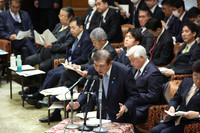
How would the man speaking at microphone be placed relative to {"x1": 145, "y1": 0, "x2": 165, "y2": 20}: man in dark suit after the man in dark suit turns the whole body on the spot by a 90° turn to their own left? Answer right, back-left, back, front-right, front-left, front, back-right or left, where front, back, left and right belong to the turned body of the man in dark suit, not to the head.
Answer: front-right

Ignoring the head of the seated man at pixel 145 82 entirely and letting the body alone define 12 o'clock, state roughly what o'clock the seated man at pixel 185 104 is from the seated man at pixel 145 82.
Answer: the seated man at pixel 185 104 is roughly at 9 o'clock from the seated man at pixel 145 82.

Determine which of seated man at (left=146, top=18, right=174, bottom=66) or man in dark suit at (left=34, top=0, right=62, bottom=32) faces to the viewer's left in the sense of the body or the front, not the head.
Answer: the seated man

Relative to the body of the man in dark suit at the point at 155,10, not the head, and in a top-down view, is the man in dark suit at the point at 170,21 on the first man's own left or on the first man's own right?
on the first man's own left

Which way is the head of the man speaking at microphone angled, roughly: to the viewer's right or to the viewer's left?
to the viewer's left

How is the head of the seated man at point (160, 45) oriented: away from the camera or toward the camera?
toward the camera

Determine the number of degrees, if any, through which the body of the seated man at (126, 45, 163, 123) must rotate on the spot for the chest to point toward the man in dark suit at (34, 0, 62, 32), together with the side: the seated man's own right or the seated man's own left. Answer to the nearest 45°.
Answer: approximately 90° to the seated man's own right

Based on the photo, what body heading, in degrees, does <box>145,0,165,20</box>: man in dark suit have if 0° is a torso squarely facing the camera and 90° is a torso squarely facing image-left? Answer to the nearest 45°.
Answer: approximately 45°

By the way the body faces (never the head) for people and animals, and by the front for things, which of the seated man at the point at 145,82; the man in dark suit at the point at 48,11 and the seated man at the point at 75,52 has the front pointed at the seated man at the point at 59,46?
the man in dark suit

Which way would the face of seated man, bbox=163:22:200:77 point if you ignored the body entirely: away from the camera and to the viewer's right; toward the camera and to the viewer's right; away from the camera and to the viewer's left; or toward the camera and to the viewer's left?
toward the camera and to the viewer's left

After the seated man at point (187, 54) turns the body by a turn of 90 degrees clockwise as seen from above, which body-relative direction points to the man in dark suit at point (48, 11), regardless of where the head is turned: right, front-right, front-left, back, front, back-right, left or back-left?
front

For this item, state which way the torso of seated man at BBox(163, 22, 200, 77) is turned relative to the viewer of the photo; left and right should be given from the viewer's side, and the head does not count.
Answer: facing the viewer and to the left of the viewer

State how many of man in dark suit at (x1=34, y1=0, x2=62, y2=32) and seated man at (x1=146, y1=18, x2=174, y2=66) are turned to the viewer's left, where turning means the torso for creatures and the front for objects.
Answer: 1

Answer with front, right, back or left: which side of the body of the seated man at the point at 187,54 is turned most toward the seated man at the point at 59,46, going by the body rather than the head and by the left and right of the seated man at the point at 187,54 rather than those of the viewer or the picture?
right
